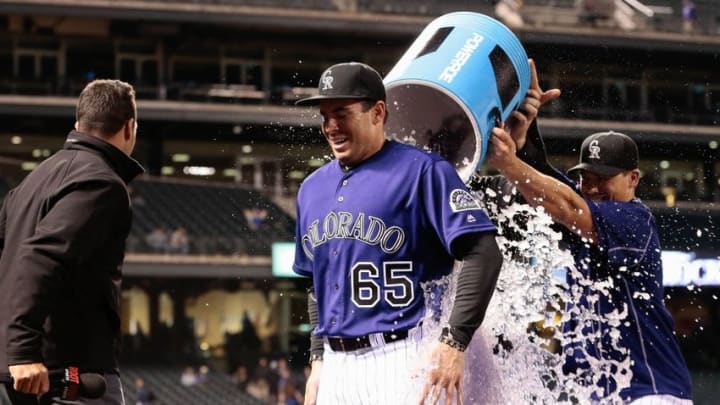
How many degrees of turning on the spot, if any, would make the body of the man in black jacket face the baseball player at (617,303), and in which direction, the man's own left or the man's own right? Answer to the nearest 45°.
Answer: approximately 45° to the man's own right

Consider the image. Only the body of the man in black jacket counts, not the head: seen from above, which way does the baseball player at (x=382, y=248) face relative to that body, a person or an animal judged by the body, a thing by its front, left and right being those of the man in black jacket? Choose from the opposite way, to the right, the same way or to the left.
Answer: the opposite way

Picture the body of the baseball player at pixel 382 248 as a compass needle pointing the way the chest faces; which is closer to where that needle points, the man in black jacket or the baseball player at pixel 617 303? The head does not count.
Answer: the man in black jacket

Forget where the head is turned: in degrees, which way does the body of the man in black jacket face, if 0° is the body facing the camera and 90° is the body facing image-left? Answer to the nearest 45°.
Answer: approximately 225°

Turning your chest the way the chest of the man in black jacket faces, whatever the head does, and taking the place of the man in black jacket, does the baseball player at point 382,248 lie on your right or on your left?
on your right

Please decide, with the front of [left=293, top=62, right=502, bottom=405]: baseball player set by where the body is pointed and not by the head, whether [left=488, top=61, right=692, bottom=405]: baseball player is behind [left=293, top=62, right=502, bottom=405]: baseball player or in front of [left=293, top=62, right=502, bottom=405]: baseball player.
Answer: behind

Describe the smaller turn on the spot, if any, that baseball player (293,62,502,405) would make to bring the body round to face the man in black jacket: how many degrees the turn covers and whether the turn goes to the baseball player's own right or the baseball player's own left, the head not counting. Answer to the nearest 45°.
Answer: approximately 45° to the baseball player's own right

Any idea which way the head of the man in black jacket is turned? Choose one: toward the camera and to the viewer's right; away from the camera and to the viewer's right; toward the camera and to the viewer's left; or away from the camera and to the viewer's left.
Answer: away from the camera and to the viewer's right

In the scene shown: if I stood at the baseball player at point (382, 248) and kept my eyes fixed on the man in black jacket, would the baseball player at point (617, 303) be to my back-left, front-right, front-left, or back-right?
back-right

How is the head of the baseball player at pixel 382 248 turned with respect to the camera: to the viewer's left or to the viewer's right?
to the viewer's left
